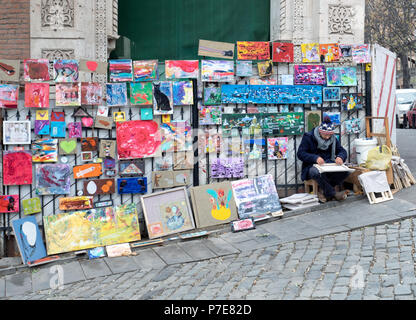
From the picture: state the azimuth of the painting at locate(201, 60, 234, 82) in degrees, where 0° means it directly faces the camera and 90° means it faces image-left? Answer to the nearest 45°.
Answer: approximately 0°

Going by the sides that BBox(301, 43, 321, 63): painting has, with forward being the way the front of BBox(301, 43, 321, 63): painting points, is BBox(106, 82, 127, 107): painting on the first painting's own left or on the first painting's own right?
on the first painting's own right

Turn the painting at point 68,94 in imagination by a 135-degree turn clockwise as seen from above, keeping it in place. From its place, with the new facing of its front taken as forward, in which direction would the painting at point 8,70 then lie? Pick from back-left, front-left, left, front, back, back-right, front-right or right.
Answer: front-left

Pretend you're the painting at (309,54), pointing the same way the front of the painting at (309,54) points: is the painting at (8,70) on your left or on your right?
on your right

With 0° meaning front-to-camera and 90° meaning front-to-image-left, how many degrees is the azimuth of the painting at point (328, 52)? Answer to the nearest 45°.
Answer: approximately 0°
